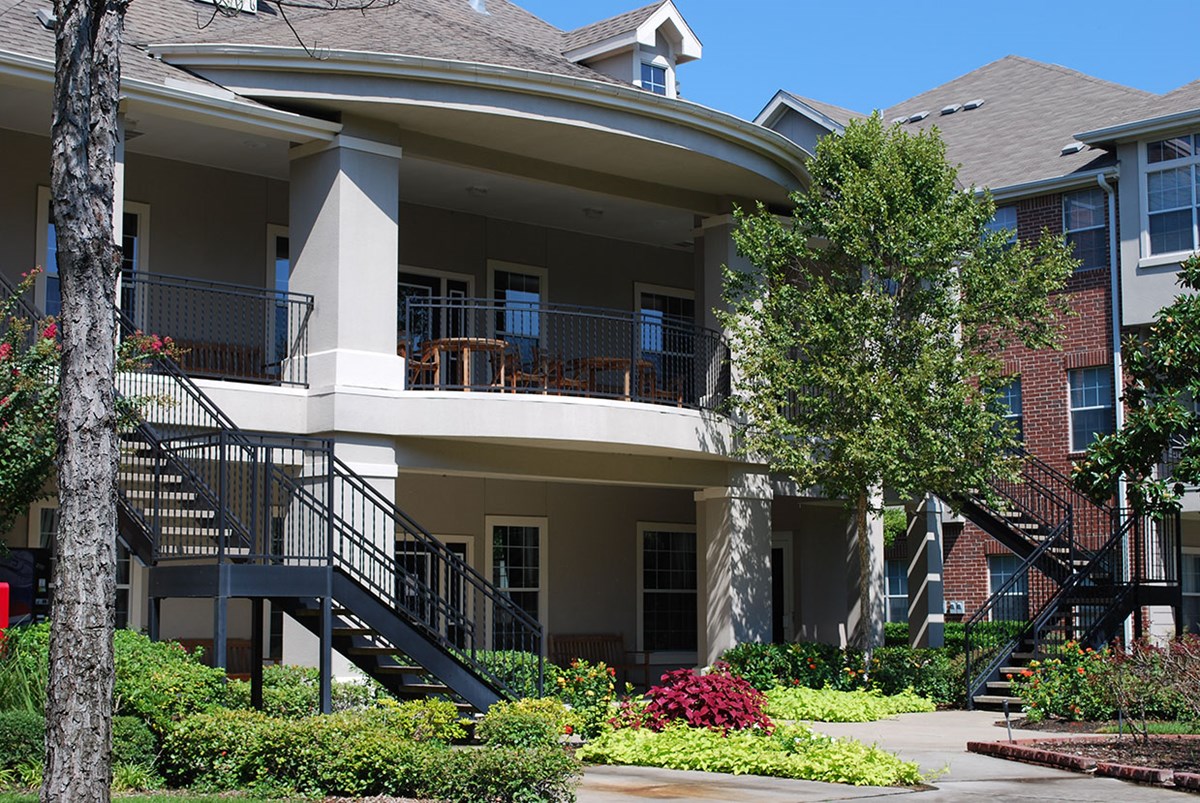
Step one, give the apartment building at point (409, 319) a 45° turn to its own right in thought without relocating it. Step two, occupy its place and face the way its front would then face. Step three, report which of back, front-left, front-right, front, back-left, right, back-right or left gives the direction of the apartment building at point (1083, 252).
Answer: back-left

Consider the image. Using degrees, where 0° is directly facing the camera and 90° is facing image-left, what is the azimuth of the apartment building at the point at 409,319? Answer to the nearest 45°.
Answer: approximately 315°

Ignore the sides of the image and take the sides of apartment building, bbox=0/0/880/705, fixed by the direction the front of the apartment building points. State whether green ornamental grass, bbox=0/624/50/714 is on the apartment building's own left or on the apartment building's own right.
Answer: on the apartment building's own right

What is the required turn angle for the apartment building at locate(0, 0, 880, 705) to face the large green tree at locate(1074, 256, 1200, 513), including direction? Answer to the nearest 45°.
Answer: approximately 45° to its left

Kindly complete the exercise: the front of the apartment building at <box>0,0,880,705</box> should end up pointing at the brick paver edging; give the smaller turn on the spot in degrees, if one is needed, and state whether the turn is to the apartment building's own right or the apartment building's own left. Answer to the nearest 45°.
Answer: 0° — it already faces it

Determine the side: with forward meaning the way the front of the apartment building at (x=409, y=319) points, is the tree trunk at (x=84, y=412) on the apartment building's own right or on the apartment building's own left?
on the apartment building's own right

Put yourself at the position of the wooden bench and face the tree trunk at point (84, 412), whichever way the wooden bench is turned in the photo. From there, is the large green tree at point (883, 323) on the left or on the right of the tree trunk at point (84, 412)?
left

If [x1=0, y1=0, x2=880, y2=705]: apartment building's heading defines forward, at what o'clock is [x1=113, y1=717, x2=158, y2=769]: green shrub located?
The green shrub is roughly at 2 o'clock from the apartment building.

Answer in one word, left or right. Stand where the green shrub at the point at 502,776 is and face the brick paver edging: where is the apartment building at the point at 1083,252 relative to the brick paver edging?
left
